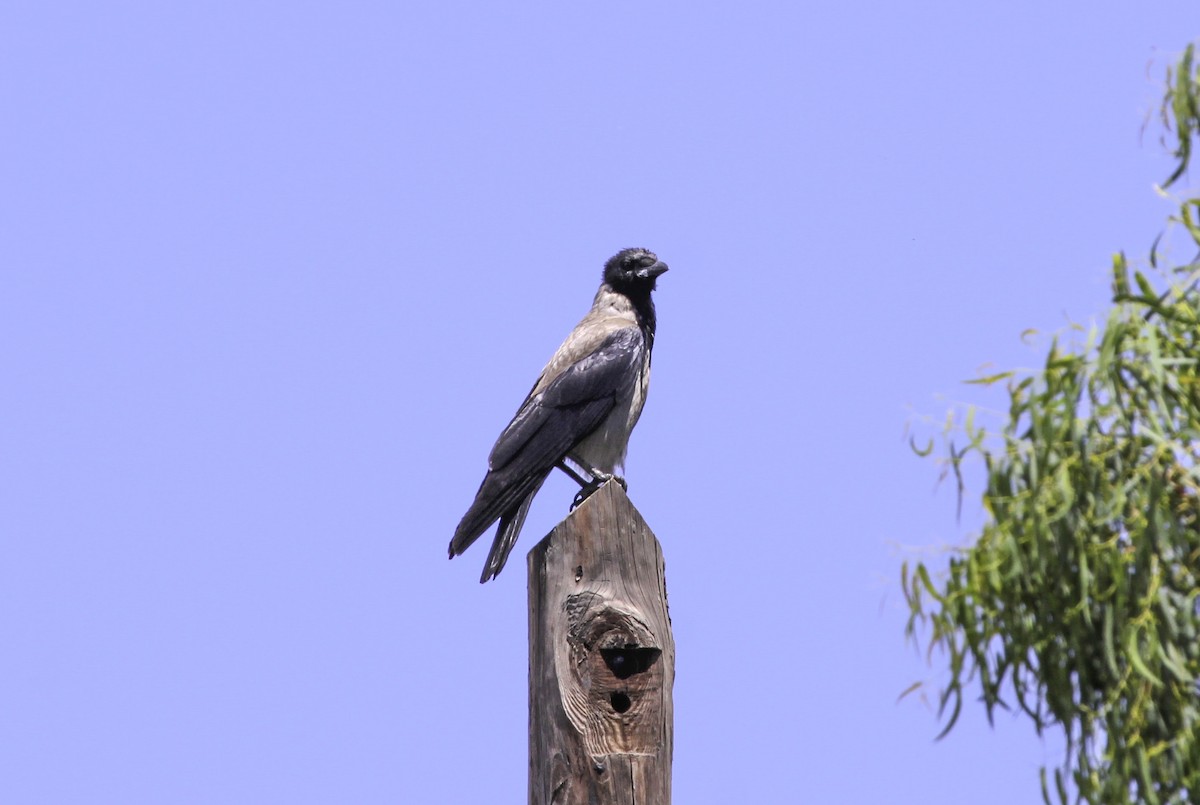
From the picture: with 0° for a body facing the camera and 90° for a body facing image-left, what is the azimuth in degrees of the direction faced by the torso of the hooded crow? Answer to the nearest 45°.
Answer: approximately 270°

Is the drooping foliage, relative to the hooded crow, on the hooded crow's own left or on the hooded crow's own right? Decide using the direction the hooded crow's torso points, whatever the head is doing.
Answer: on the hooded crow's own left
